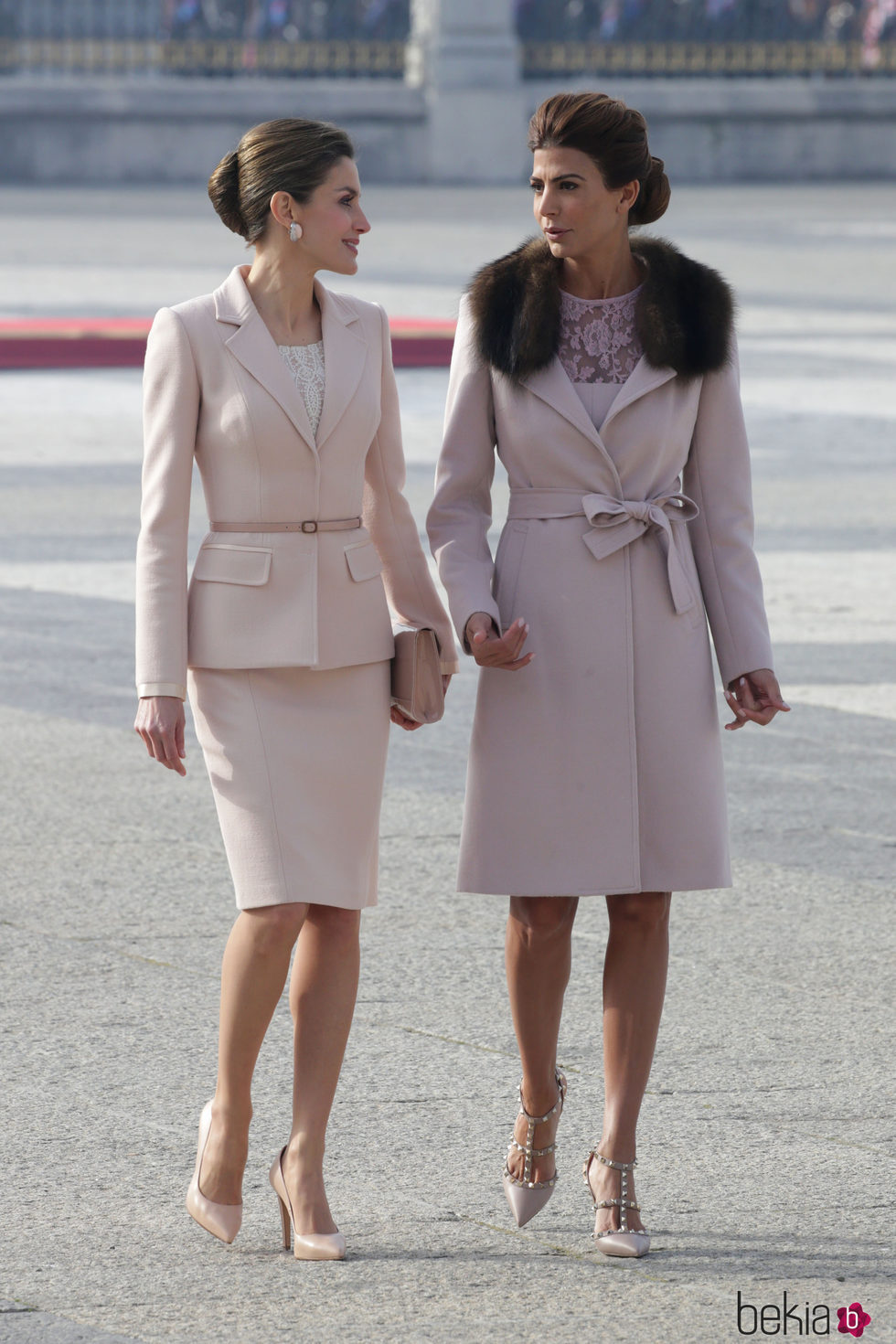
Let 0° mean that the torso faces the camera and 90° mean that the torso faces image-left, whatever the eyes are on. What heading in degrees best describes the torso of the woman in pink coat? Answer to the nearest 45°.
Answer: approximately 0°

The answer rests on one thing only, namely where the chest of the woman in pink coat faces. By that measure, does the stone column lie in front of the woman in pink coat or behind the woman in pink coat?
behind

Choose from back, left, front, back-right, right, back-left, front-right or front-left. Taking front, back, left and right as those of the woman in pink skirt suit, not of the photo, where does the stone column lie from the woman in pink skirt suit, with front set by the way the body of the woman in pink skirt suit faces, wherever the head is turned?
back-left

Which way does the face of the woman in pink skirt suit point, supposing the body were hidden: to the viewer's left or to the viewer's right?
to the viewer's right

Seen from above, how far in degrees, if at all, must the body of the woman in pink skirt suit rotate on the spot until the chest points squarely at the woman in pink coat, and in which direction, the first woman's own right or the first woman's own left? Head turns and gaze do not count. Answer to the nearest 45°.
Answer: approximately 45° to the first woman's own left

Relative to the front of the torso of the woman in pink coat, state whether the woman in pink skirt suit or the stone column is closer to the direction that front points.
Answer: the woman in pink skirt suit

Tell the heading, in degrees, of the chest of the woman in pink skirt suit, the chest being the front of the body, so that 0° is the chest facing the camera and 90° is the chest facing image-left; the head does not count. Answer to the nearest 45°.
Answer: approximately 315°

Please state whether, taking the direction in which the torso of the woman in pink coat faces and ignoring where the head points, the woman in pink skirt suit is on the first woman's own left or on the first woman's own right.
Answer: on the first woman's own right
